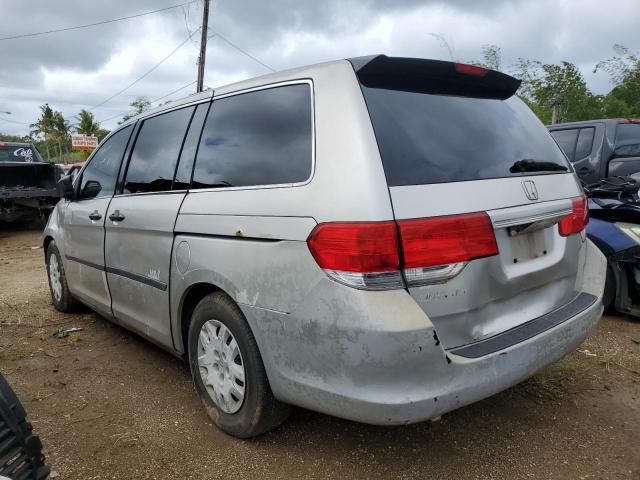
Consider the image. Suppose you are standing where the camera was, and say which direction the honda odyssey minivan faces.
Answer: facing away from the viewer and to the left of the viewer

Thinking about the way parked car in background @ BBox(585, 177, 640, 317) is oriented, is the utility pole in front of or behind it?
behind

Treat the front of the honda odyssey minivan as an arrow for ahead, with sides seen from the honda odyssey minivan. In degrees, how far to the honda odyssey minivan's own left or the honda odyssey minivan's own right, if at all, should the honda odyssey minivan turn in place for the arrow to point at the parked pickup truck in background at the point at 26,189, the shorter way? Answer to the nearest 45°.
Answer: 0° — it already faces it

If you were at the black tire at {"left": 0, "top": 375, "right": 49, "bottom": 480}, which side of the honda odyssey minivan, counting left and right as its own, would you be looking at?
left

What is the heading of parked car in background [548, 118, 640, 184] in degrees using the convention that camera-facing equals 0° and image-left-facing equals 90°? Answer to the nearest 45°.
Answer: approximately 135°

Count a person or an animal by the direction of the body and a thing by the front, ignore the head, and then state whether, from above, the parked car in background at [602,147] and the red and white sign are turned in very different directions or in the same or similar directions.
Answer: very different directions

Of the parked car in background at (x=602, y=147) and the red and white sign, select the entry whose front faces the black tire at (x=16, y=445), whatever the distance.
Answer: the red and white sign

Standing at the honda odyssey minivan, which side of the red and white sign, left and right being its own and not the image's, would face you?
front

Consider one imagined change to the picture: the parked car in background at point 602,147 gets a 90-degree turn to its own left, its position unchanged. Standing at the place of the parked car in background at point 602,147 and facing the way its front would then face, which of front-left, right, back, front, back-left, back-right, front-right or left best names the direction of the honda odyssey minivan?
front-left

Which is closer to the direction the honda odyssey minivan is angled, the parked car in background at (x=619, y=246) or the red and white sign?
the red and white sign

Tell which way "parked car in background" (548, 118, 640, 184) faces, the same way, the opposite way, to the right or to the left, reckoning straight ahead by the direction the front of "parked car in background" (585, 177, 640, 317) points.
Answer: the opposite way
